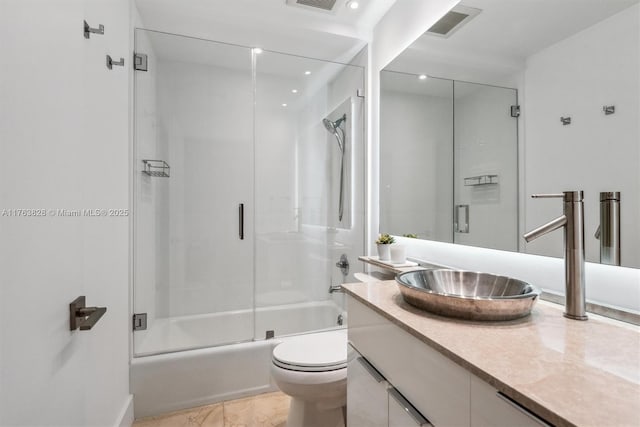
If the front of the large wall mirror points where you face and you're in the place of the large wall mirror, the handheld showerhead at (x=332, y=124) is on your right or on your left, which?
on your right

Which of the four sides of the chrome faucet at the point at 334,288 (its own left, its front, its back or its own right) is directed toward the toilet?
left

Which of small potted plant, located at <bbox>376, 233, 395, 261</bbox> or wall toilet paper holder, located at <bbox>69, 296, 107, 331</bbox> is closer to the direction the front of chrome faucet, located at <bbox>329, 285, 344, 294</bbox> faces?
the wall toilet paper holder

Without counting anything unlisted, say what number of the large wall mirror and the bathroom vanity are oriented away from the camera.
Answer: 0

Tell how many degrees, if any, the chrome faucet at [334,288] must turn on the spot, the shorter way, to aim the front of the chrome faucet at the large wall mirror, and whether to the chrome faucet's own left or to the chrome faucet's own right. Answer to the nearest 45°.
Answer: approximately 135° to the chrome faucet's own left

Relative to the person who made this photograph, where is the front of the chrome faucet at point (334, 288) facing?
facing to the left of the viewer

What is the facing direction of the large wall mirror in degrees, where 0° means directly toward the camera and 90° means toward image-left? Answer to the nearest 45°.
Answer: approximately 45°

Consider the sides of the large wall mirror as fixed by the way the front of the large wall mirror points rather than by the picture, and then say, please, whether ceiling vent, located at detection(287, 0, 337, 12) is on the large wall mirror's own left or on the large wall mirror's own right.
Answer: on the large wall mirror's own right

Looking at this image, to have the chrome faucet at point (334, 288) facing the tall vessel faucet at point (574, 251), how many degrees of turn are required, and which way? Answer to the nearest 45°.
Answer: approximately 135° to its left

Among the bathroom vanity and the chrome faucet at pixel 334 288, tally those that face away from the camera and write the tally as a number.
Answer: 0
